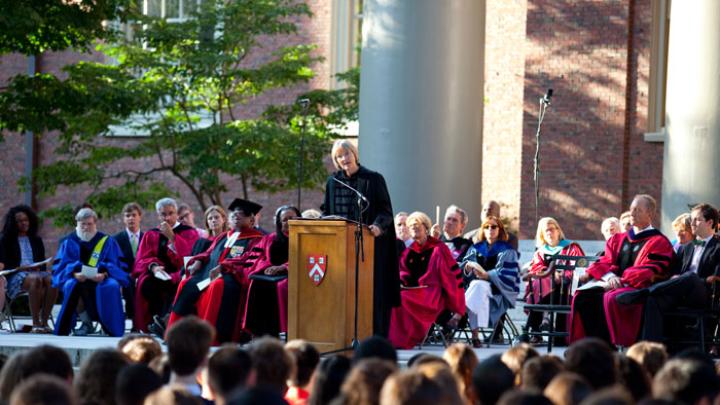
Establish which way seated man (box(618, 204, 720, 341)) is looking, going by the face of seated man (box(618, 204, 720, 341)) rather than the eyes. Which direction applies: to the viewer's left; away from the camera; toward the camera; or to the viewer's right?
to the viewer's left

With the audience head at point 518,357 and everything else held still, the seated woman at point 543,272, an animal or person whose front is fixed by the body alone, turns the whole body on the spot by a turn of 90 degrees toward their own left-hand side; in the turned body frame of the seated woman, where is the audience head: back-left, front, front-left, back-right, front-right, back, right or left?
front-right

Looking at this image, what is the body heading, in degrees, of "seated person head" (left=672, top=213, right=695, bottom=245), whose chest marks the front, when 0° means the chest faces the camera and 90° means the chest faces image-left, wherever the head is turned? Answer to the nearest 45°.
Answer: approximately 45°

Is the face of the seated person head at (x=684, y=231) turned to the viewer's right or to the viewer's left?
to the viewer's left

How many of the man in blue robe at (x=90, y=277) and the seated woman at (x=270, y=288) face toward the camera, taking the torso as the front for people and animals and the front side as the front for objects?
2

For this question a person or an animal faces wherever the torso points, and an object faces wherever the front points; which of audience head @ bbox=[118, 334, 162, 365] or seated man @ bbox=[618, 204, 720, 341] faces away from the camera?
the audience head

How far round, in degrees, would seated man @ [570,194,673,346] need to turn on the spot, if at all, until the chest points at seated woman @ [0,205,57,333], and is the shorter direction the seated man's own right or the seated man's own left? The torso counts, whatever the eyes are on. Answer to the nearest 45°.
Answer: approximately 45° to the seated man's own right

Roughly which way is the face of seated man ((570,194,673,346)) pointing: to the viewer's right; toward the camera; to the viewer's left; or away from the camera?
to the viewer's left

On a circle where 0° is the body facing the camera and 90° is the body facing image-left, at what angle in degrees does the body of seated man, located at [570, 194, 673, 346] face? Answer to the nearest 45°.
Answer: approximately 45°

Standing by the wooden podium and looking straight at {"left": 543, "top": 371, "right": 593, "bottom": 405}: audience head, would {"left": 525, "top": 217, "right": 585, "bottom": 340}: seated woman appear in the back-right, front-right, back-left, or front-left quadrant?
back-left

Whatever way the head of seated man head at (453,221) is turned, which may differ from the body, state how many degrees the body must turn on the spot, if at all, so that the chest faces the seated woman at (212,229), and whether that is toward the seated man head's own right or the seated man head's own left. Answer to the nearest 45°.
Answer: approximately 45° to the seated man head's own right

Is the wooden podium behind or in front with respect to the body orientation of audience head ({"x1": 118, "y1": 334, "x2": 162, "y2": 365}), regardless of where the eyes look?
in front

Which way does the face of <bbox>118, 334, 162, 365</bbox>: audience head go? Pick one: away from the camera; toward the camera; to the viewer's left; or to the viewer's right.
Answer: away from the camera
